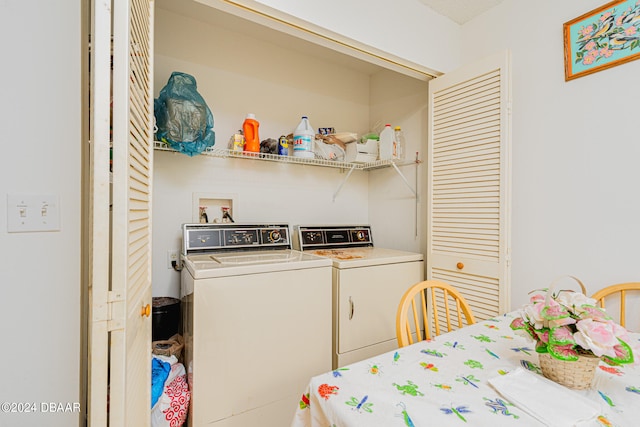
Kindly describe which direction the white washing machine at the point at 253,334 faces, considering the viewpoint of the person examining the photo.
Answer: facing the viewer and to the right of the viewer

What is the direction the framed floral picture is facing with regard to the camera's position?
facing the viewer and to the left of the viewer

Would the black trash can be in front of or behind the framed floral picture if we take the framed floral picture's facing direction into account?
in front

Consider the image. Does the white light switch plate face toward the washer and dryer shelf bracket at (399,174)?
no

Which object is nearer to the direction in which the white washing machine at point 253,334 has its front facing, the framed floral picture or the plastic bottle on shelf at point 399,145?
the framed floral picture

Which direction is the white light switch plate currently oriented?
toward the camera

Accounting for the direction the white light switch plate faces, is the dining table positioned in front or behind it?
in front

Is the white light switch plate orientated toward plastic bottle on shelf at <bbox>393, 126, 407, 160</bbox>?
no

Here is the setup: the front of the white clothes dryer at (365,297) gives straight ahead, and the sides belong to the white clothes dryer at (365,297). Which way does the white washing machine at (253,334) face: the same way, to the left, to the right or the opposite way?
the same way

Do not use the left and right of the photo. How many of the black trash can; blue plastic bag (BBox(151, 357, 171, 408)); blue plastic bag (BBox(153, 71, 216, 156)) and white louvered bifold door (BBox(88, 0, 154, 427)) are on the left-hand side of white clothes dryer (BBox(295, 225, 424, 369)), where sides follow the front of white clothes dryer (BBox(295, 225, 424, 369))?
0

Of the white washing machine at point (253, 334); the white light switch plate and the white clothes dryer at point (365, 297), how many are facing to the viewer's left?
0

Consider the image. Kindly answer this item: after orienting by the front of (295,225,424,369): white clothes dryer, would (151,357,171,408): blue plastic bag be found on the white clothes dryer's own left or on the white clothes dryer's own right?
on the white clothes dryer's own right

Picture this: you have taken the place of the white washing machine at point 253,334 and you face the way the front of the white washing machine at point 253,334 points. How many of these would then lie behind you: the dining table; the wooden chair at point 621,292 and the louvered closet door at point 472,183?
0

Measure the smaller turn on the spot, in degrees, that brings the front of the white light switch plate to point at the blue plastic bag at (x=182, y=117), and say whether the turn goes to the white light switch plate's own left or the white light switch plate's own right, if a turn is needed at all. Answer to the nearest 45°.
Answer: approximately 135° to the white light switch plate's own left

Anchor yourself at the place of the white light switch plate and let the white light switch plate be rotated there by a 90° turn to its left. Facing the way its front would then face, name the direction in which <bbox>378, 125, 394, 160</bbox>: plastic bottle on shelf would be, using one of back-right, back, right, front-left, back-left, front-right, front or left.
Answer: front

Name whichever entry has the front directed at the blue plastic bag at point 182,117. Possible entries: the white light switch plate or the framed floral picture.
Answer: the framed floral picture
